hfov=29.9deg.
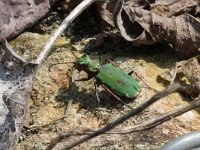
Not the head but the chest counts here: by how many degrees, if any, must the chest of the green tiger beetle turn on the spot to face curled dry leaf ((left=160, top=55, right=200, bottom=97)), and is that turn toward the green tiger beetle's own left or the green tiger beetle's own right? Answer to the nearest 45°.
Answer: approximately 135° to the green tiger beetle's own right

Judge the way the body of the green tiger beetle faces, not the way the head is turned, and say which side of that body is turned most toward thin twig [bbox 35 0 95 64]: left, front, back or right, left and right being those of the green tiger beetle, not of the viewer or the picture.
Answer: front

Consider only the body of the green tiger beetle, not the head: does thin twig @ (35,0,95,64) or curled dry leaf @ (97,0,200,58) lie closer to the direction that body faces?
the thin twig

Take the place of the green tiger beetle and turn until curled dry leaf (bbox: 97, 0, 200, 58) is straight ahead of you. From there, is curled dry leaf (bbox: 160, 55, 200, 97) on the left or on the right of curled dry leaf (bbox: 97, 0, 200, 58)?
right

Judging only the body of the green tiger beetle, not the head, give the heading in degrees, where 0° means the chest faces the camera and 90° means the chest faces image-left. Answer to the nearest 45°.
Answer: approximately 135°

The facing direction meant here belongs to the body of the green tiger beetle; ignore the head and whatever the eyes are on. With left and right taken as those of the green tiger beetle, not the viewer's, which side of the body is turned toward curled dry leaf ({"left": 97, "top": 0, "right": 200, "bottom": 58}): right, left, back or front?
right

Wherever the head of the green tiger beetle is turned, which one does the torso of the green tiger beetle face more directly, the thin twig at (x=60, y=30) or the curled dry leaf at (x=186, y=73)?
the thin twig
